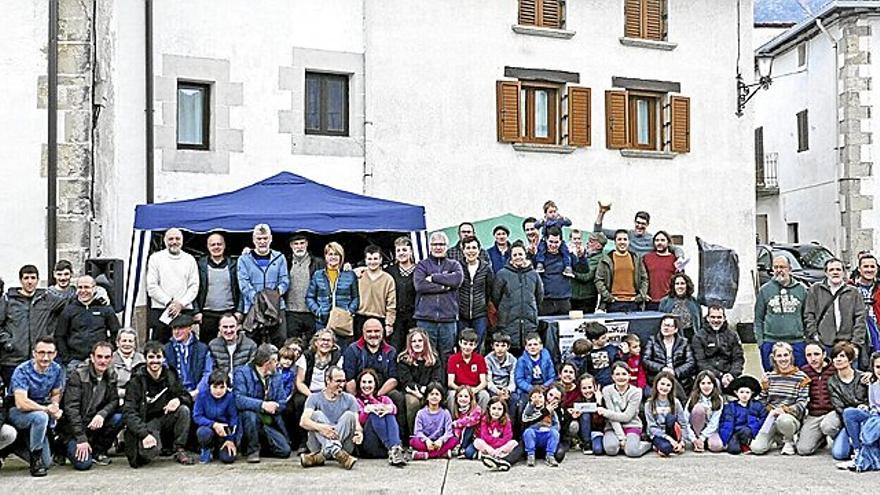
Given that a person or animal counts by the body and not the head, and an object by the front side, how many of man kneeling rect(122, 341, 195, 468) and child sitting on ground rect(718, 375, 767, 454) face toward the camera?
2

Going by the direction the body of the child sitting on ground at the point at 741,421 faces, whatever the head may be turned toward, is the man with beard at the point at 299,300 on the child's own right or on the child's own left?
on the child's own right

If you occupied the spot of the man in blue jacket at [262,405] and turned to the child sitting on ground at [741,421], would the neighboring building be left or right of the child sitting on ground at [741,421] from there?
left

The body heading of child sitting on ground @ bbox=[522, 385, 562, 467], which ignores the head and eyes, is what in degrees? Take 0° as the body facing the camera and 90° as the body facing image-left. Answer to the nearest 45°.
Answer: approximately 0°

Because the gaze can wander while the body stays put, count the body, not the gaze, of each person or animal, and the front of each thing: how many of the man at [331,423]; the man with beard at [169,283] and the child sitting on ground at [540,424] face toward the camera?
3

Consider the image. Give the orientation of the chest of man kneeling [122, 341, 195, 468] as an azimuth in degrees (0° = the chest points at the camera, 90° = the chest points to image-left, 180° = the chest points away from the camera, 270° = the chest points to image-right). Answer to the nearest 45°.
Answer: approximately 0°

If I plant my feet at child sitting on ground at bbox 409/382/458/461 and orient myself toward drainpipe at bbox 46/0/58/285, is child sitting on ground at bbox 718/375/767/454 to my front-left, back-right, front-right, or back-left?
back-right

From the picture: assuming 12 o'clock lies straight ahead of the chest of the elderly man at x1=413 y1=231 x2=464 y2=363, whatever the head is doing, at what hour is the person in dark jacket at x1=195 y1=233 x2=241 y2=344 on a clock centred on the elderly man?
The person in dark jacket is roughly at 3 o'clock from the elderly man.
